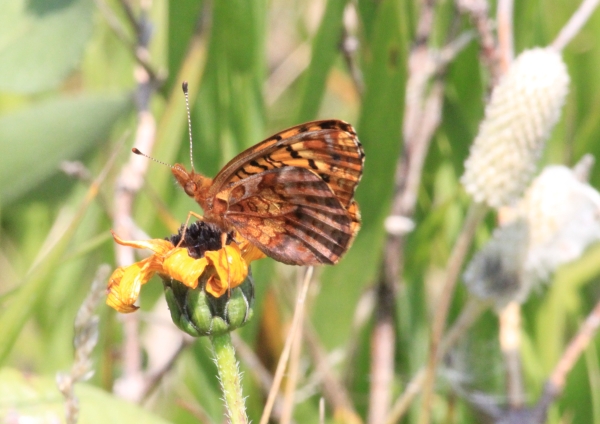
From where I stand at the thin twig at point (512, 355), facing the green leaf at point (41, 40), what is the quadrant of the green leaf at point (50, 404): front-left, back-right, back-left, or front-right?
front-left

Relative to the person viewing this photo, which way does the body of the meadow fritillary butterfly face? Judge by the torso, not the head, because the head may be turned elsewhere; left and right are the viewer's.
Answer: facing to the left of the viewer

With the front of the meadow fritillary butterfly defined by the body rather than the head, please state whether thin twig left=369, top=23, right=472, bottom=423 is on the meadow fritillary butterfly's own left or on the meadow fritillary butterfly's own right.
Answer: on the meadow fritillary butterfly's own right

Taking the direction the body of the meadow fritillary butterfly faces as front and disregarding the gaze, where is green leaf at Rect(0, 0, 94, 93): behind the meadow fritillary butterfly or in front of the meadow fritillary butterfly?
in front

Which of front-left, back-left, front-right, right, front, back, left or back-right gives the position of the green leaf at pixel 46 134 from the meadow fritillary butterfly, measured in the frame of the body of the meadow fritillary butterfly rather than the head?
front-right

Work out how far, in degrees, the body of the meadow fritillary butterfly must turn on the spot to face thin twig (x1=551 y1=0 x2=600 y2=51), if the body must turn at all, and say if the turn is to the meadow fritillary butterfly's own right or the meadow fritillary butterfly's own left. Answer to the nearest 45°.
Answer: approximately 135° to the meadow fritillary butterfly's own right
